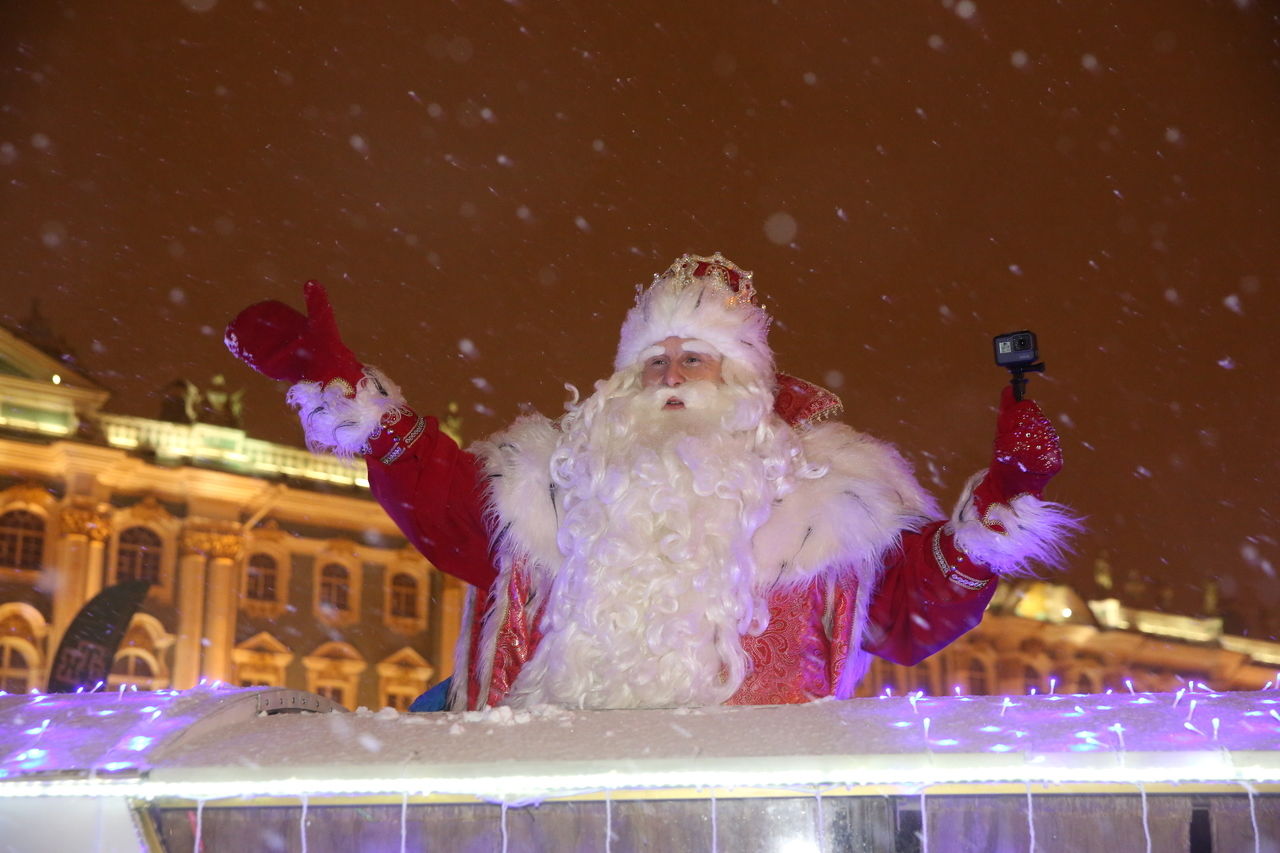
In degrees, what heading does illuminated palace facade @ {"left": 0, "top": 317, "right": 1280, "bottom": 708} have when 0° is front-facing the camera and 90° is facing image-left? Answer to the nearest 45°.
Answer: approximately 315°
